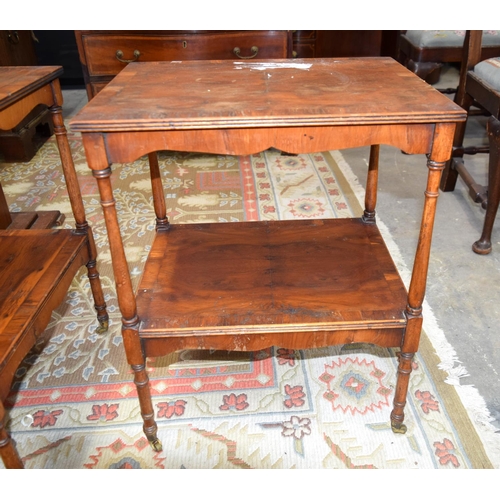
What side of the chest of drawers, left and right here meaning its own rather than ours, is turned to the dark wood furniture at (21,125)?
right

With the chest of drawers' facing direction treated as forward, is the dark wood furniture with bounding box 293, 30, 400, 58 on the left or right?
on its left

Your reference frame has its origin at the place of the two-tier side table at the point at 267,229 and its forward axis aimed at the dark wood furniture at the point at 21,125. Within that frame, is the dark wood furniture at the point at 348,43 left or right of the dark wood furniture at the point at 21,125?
right

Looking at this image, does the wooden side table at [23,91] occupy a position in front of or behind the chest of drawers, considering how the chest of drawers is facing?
in front

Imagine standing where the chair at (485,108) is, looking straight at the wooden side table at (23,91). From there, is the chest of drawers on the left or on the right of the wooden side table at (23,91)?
right

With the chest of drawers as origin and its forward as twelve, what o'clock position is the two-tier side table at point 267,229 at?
The two-tier side table is roughly at 12 o'clock from the chest of drawers.

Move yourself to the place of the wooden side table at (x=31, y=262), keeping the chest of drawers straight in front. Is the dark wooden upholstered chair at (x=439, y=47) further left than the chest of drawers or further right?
right

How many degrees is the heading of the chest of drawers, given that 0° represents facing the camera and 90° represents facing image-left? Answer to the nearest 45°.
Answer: approximately 0°

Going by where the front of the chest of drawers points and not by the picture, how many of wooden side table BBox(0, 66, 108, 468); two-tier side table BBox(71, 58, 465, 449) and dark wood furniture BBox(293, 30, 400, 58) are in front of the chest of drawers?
2

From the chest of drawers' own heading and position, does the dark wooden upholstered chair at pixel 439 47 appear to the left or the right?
on its left
